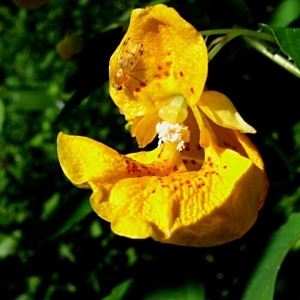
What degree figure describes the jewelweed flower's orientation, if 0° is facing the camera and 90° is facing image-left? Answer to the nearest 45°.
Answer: approximately 45°
